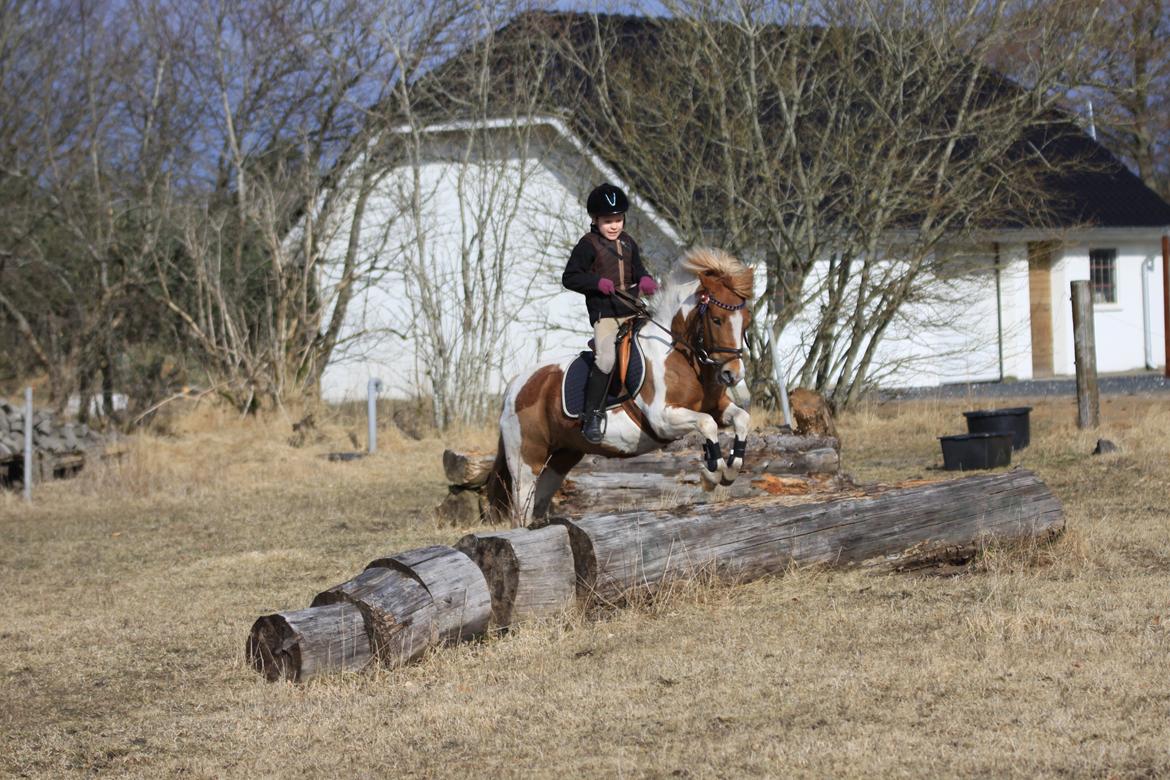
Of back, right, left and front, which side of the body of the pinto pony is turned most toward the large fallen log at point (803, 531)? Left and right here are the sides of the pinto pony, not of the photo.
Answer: front

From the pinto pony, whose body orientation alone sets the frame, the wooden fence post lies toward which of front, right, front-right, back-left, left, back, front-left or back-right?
left

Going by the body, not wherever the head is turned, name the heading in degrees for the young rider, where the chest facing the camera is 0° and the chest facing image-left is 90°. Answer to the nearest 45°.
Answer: approximately 315°

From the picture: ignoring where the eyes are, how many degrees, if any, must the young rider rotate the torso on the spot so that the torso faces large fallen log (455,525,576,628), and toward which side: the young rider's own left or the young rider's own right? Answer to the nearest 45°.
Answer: approximately 45° to the young rider's own right

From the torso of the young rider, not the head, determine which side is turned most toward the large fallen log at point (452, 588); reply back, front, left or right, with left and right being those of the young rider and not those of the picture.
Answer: right

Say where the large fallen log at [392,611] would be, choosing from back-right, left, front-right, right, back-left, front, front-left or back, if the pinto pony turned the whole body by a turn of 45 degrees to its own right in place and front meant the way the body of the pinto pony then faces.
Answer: front-right

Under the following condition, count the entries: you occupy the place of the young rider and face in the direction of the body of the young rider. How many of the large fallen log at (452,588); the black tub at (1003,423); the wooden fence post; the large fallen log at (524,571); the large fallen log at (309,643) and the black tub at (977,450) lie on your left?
3

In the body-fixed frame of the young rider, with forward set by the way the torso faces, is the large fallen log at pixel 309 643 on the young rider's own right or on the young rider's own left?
on the young rider's own right

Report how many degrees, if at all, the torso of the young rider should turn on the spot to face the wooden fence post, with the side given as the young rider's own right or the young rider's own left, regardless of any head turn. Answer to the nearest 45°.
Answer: approximately 90° to the young rider's own left

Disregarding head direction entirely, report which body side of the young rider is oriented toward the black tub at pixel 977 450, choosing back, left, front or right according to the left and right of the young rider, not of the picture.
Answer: left

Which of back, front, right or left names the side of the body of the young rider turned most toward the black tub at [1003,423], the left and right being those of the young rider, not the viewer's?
left

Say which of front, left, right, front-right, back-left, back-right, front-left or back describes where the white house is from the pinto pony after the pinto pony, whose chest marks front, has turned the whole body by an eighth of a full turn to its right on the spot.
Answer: back

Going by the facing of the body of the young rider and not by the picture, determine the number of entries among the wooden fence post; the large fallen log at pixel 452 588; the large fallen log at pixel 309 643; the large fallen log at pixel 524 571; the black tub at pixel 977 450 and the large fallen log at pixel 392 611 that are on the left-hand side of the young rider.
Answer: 2

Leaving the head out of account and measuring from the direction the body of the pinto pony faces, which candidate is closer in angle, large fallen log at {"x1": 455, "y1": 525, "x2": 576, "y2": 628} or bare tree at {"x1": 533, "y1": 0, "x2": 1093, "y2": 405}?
the large fallen log
